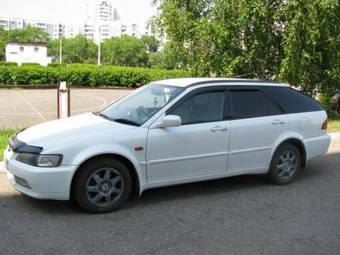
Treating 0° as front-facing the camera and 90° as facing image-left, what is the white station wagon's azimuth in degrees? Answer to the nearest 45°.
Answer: approximately 45°

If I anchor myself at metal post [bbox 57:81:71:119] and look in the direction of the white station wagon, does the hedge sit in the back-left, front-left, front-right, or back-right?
back-left

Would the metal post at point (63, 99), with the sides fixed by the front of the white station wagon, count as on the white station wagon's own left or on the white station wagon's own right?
on the white station wagon's own right

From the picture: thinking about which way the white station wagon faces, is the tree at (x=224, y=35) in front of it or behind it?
behind

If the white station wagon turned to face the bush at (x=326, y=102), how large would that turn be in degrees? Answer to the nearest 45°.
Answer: approximately 180°
